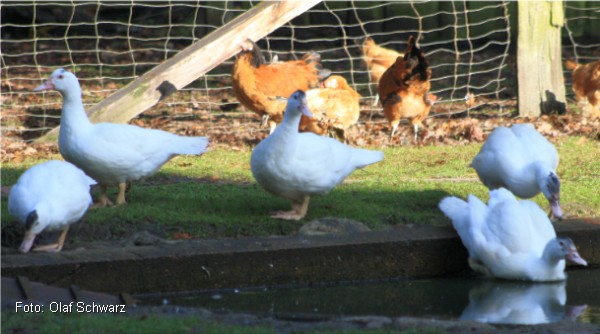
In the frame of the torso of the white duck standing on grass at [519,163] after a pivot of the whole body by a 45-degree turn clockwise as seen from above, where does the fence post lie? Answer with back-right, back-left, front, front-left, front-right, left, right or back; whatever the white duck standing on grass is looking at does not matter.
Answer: back

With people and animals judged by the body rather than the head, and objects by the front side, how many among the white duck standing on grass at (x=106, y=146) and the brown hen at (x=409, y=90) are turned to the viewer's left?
1

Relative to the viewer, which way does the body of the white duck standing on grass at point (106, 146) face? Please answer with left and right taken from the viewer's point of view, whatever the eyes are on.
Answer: facing to the left of the viewer

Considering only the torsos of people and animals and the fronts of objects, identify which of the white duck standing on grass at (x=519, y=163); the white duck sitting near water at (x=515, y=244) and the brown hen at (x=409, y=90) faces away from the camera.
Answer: the brown hen

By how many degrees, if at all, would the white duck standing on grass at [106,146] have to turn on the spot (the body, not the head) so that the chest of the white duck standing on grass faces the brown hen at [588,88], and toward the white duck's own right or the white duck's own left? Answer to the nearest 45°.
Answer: approximately 135° to the white duck's own right

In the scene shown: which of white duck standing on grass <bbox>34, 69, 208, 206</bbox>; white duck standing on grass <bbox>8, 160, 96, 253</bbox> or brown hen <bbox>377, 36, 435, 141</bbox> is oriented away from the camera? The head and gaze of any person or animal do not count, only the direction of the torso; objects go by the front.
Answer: the brown hen

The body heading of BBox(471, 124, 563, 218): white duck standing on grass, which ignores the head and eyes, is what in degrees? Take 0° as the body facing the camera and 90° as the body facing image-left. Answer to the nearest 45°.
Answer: approximately 315°

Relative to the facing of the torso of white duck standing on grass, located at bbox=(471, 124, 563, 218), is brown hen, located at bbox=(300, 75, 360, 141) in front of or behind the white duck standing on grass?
behind

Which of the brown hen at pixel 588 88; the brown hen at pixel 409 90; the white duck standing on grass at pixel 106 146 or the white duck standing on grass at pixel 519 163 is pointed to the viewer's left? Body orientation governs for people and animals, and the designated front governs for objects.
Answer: the white duck standing on grass at pixel 106 146

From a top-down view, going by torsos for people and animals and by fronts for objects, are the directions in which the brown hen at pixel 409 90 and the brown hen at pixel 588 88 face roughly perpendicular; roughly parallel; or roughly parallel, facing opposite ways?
roughly perpendicular

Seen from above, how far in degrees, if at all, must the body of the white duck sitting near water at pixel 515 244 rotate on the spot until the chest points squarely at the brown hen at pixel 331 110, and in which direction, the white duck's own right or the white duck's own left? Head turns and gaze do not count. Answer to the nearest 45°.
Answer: approximately 180°
